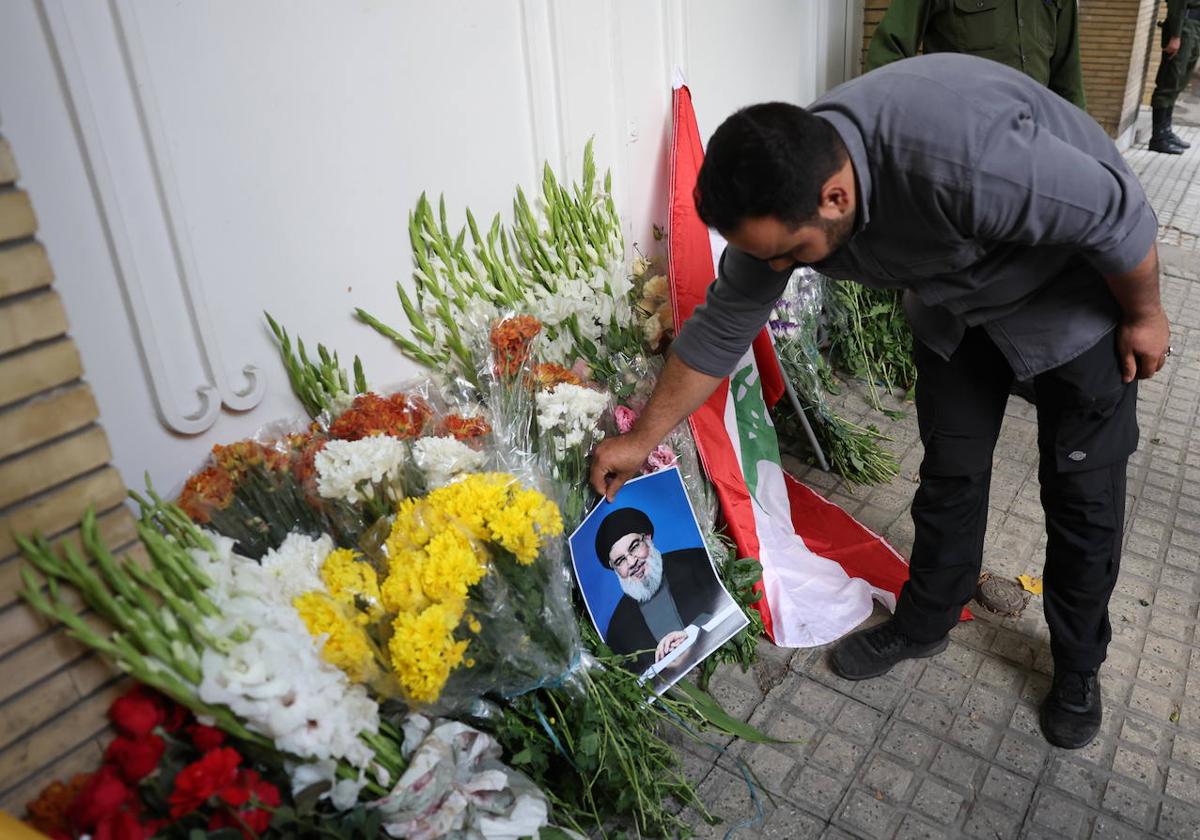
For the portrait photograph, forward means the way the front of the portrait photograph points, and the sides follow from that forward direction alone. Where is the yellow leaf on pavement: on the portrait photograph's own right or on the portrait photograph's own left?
on the portrait photograph's own left

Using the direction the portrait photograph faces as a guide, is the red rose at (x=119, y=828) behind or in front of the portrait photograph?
in front

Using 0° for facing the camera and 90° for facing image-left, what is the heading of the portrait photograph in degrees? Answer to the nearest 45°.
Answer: approximately 0°

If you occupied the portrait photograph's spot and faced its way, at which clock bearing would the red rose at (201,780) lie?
The red rose is roughly at 1 o'clock from the portrait photograph.

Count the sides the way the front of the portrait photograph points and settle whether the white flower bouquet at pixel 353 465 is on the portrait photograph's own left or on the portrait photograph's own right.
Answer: on the portrait photograph's own right

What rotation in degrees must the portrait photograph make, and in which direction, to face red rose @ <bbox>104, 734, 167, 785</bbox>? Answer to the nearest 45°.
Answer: approximately 45° to its right

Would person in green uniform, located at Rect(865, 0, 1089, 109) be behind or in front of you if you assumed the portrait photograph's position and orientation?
behind

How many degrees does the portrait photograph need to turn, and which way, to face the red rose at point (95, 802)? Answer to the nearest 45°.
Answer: approximately 45° to its right

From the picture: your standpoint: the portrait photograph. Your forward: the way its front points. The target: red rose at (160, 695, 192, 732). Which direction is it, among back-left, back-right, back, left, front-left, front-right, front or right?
front-right

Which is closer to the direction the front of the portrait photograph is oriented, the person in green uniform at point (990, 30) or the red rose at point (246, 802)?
the red rose

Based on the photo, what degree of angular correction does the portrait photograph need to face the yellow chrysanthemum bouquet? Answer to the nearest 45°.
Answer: approximately 45° to its right

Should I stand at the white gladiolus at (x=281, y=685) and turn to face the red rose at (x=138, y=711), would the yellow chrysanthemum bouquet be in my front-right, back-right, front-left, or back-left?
back-right

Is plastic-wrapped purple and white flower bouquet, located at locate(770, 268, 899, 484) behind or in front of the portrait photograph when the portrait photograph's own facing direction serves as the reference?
behind

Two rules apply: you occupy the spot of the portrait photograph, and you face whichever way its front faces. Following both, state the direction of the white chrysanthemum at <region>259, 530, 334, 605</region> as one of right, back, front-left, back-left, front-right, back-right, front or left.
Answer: front-right
